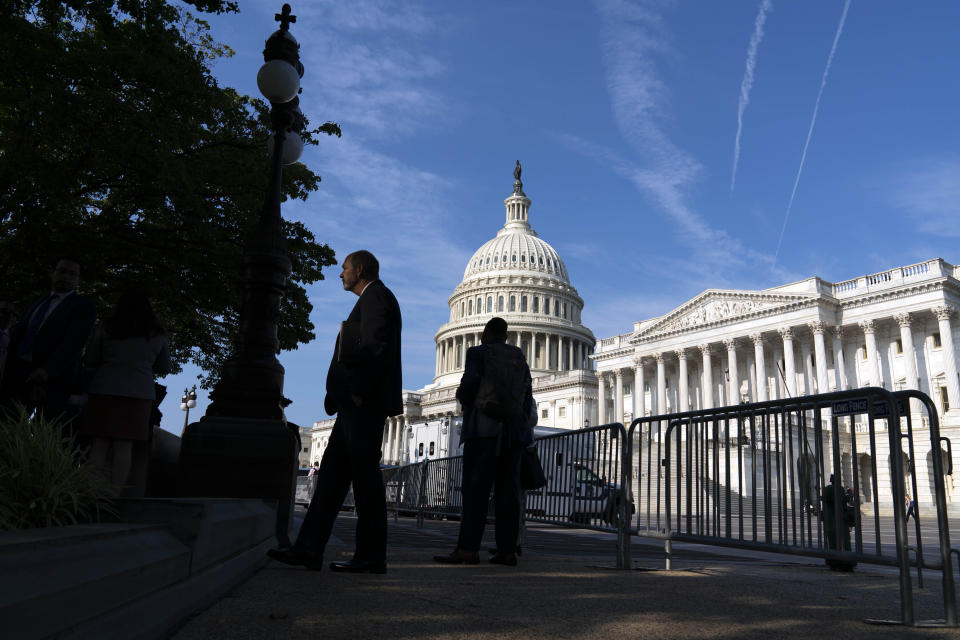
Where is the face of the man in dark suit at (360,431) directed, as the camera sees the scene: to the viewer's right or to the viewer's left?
to the viewer's left

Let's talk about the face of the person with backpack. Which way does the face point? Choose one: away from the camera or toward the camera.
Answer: away from the camera

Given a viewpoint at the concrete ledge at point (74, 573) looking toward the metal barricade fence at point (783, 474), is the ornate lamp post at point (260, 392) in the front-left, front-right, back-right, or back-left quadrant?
front-left

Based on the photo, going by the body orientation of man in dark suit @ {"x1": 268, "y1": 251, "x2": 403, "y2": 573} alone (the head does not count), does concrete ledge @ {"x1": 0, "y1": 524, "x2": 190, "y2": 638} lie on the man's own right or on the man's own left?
on the man's own left

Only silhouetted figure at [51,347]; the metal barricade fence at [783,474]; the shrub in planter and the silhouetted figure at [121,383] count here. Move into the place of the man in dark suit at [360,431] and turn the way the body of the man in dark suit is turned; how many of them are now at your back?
1

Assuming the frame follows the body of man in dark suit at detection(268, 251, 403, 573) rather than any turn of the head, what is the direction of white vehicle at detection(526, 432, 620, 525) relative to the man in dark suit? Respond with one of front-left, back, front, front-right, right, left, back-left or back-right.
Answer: back-right

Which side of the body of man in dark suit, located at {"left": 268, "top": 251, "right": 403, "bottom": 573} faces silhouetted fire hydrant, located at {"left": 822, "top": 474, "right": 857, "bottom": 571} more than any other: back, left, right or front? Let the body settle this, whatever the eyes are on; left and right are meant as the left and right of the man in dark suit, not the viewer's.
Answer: back

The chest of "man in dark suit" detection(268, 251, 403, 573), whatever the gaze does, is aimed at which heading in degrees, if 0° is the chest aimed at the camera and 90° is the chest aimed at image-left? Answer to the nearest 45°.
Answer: approximately 90°

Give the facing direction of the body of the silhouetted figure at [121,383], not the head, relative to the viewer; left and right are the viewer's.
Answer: facing away from the viewer

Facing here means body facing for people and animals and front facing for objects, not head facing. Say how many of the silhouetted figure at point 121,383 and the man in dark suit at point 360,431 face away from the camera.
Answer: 1

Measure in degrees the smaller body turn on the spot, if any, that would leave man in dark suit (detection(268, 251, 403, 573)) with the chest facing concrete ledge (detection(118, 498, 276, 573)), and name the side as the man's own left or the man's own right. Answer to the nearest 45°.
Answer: approximately 45° to the man's own left

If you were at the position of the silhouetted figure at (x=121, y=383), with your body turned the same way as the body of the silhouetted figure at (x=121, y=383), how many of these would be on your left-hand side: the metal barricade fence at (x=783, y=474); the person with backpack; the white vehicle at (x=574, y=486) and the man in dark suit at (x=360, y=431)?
0

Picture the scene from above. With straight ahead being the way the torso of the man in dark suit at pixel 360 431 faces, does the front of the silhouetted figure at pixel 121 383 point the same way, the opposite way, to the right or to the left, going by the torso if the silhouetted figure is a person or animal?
to the right

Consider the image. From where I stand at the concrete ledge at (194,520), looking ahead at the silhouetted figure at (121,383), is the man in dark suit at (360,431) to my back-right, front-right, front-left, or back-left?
front-right

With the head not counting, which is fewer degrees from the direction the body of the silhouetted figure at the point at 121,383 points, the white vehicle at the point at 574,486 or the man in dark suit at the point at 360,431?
the white vehicle
